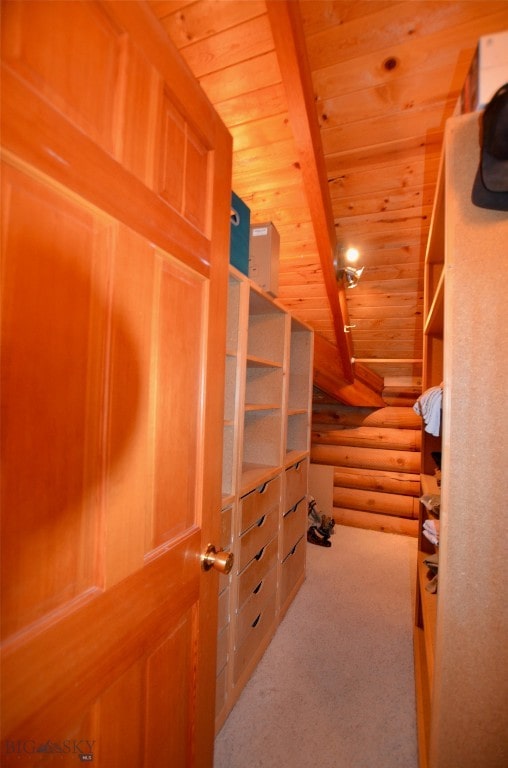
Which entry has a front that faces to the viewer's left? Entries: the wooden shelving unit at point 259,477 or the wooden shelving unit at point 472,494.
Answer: the wooden shelving unit at point 472,494

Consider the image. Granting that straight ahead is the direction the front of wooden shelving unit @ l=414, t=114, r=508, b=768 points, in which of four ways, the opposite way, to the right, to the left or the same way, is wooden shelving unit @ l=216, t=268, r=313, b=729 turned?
the opposite way

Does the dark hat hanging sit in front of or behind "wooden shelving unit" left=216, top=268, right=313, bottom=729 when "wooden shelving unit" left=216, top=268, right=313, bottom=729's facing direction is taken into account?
in front

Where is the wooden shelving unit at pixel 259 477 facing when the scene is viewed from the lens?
facing the viewer and to the right of the viewer

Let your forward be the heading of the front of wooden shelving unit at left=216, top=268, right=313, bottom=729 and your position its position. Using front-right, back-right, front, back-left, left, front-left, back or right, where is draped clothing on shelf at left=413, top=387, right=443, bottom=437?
front

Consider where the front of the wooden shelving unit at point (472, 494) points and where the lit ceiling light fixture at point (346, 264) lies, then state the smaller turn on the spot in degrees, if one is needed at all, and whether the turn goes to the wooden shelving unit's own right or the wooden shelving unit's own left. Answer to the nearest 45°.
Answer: approximately 45° to the wooden shelving unit's own right

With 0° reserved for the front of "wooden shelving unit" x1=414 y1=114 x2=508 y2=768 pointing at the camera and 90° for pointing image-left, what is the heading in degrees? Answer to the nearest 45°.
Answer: approximately 90°

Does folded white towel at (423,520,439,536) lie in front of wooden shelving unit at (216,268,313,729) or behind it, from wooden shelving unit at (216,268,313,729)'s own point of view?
in front

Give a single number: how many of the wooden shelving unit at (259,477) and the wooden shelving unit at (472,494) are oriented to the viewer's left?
1

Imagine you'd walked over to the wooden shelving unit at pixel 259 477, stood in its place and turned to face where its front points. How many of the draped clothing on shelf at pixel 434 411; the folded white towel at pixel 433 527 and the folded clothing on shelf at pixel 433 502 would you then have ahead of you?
3
